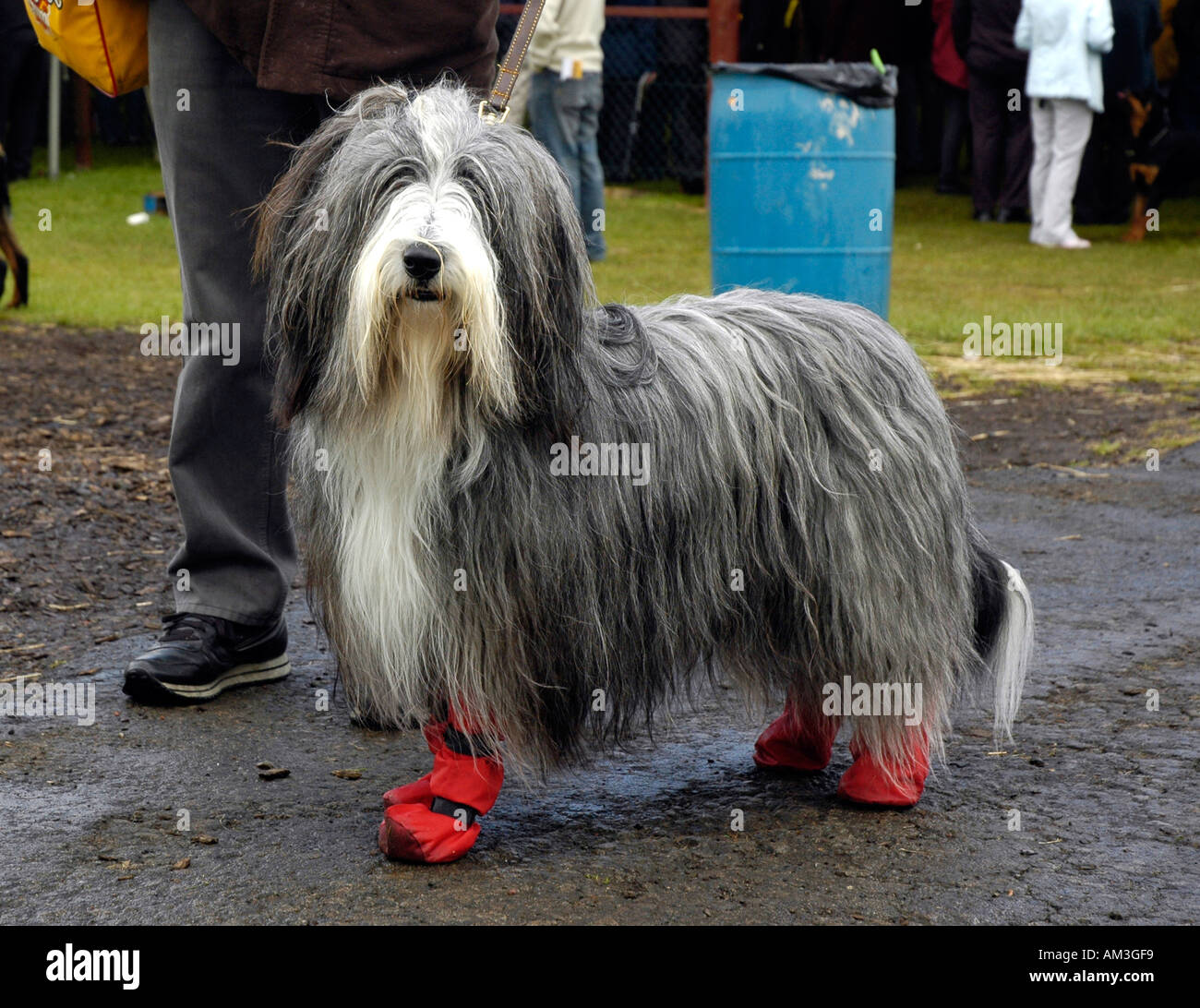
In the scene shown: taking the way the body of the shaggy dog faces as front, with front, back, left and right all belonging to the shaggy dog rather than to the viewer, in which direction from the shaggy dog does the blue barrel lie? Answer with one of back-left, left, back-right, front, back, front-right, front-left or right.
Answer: back-right

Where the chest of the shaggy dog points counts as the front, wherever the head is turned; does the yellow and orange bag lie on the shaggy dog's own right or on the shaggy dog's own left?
on the shaggy dog's own right

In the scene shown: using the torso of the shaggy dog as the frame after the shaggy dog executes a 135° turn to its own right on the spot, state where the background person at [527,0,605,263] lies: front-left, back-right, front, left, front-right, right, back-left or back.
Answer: front

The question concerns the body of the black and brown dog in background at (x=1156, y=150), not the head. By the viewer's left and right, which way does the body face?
facing to the left of the viewer

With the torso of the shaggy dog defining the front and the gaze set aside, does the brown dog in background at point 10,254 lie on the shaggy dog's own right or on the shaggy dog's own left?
on the shaggy dog's own right
